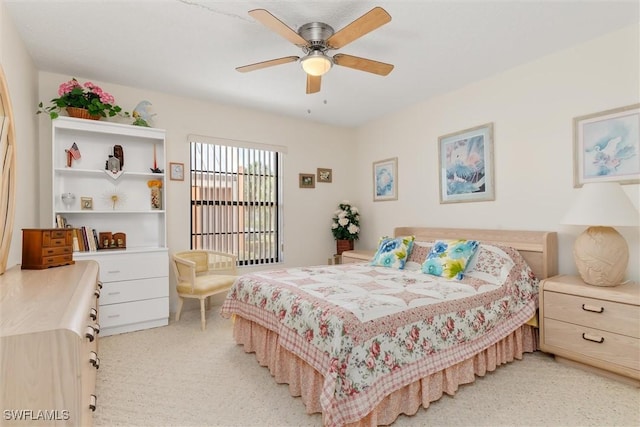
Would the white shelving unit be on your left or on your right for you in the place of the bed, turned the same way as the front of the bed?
on your right

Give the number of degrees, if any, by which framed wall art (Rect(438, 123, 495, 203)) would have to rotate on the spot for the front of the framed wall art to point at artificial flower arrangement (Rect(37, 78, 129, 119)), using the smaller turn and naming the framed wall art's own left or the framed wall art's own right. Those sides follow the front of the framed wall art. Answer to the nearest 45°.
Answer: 0° — it already faces it

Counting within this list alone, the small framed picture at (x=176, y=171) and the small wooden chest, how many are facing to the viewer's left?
0

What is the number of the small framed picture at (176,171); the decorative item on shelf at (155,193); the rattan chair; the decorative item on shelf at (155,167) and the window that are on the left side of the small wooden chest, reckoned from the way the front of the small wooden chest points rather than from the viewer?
5

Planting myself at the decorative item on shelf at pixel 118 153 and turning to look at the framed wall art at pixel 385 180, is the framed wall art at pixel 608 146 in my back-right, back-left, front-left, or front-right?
front-right

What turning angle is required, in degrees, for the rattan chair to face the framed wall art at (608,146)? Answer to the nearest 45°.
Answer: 0° — it already faces it

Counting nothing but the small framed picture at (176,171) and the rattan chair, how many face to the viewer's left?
0

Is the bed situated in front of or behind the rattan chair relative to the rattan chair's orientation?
in front

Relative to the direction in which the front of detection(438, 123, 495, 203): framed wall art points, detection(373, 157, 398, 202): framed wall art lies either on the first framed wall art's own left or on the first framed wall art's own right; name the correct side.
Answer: on the first framed wall art's own right

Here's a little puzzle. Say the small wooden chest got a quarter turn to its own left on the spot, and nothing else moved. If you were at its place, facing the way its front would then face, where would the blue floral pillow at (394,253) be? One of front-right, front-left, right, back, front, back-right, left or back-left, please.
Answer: front-right

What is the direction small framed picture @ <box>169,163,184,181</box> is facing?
toward the camera

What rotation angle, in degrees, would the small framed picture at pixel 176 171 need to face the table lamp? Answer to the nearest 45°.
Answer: approximately 45° to its left

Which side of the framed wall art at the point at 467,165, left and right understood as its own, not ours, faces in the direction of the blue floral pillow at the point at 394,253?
front

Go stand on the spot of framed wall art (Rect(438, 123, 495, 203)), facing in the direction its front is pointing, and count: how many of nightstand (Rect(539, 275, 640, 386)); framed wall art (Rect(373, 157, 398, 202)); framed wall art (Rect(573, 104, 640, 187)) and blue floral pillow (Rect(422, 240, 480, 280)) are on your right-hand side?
1

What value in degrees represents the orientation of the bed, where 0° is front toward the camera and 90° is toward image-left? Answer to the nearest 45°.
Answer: approximately 45°

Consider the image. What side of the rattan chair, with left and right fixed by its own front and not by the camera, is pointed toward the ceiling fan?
front

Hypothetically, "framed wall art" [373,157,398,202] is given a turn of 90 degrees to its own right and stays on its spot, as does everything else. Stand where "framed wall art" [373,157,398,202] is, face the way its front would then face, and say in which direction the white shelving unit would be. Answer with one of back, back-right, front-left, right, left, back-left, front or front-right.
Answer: left

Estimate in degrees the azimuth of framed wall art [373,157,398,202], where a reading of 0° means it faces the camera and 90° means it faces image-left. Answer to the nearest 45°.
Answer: approximately 45°

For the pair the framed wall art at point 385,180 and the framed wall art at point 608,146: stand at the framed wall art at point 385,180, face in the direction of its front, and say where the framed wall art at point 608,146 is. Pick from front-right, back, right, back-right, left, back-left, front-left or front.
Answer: left
